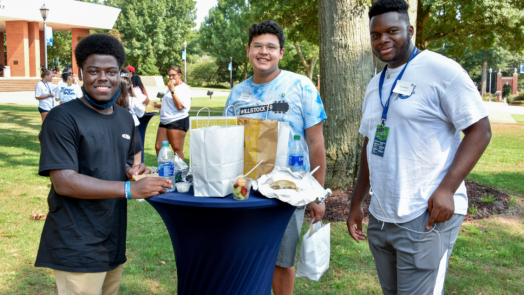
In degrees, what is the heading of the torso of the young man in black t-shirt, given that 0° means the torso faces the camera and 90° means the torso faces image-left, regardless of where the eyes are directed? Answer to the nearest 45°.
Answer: approximately 315°

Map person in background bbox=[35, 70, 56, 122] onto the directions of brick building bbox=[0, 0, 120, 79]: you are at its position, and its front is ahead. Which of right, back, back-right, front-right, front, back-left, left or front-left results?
front-right

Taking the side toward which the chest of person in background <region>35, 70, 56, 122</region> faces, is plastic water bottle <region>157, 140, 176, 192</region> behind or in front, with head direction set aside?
in front

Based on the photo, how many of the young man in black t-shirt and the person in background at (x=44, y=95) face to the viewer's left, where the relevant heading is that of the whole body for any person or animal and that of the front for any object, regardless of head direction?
0

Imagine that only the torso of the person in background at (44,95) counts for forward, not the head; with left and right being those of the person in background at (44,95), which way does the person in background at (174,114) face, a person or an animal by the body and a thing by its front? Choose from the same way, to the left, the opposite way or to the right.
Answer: to the right

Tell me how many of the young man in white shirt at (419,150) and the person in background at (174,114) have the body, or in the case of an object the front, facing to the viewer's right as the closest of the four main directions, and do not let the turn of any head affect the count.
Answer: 0

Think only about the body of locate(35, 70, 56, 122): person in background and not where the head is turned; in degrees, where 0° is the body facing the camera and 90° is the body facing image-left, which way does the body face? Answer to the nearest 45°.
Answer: approximately 315°

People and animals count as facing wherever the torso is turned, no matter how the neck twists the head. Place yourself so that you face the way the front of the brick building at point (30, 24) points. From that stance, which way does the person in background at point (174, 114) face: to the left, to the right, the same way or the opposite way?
to the right
